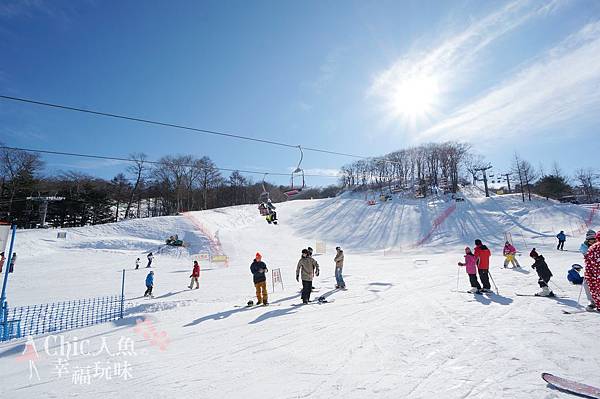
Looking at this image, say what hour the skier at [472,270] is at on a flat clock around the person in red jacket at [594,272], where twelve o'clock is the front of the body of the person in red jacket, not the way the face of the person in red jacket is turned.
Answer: The skier is roughly at 1 o'clock from the person in red jacket.

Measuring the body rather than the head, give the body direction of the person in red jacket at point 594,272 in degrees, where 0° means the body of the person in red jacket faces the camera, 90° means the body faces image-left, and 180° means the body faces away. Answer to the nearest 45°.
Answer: approximately 90°

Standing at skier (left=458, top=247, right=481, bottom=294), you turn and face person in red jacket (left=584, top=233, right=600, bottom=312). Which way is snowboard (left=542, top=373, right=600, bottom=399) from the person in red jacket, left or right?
right

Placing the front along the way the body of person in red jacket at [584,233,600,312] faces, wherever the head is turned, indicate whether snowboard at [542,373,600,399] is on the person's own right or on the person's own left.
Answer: on the person's own left

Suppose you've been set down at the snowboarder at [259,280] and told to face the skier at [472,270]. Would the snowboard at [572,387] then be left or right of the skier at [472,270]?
right

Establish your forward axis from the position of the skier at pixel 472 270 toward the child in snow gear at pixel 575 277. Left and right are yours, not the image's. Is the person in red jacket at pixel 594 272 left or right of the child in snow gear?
right
